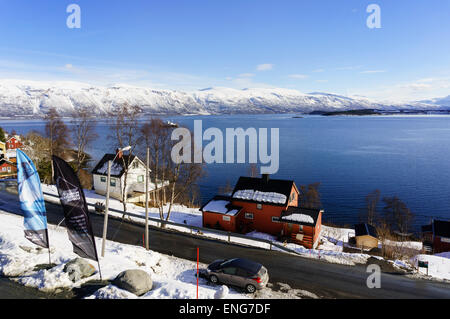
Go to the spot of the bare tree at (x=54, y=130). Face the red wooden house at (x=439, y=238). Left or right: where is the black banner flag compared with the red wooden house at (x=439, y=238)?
right

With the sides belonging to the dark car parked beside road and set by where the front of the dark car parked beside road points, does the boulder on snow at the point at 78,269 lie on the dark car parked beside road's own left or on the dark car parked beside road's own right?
on the dark car parked beside road's own left

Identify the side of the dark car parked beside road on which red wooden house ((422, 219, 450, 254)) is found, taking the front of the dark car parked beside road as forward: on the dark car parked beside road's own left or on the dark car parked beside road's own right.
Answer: on the dark car parked beside road's own right

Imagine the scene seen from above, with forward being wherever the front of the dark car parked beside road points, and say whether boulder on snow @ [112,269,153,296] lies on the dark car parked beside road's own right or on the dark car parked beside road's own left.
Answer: on the dark car parked beside road's own left

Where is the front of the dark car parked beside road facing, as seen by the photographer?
facing away from the viewer and to the left of the viewer

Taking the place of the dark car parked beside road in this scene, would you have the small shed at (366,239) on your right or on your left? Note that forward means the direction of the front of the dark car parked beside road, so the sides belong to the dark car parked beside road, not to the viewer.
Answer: on your right

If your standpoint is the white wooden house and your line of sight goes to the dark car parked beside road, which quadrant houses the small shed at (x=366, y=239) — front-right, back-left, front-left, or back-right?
front-left
